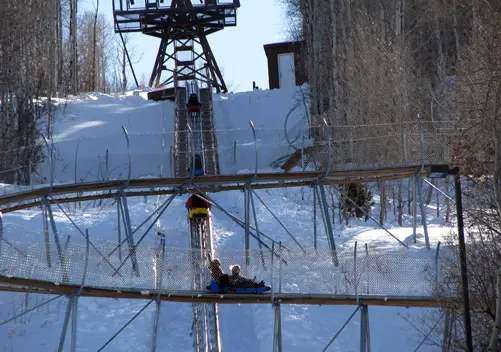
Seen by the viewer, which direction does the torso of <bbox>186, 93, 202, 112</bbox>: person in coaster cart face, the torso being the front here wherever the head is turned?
away from the camera

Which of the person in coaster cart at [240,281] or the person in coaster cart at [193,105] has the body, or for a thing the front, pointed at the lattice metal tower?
the person in coaster cart at [193,105]

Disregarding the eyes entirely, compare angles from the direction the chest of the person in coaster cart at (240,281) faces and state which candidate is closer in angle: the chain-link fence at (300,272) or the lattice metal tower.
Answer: the chain-link fence

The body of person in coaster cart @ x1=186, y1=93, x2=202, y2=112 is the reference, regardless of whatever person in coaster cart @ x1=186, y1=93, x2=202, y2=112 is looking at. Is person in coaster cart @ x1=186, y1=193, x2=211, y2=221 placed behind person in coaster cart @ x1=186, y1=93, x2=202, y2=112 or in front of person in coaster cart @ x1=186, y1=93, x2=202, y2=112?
behind

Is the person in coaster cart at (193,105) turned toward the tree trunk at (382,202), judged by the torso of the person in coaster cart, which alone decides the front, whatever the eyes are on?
no

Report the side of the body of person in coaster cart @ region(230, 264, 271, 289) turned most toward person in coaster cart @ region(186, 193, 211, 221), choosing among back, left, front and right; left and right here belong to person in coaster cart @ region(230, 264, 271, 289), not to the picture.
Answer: left

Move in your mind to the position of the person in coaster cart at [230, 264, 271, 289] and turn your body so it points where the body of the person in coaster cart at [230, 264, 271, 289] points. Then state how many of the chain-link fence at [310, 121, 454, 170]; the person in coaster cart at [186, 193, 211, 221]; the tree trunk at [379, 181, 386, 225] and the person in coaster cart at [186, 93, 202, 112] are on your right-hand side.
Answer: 0

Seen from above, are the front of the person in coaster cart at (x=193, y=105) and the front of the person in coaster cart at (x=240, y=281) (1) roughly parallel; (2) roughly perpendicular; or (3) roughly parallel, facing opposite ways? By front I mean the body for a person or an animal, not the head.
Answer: roughly perpendicular

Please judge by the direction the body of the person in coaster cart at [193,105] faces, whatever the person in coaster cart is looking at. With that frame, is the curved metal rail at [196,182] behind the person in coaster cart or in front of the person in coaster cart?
behind

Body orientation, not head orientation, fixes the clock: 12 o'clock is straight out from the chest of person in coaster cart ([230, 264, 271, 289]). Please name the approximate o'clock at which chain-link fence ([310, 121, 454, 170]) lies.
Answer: The chain-link fence is roughly at 10 o'clock from the person in coaster cart.

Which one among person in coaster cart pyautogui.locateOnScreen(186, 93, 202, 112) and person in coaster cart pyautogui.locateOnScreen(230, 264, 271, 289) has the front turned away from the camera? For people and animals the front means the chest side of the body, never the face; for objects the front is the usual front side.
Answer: person in coaster cart pyautogui.locateOnScreen(186, 93, 202, 112)

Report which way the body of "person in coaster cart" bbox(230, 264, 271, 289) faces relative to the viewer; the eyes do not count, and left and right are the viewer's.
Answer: facing to the right of the viewer

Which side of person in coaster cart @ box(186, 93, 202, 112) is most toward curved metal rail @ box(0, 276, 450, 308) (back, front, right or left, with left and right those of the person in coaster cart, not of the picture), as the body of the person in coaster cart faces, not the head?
back

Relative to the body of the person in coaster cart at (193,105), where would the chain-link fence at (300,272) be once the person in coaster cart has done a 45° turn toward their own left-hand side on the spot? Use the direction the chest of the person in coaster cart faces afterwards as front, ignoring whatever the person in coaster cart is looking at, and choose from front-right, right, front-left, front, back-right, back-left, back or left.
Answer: back-left

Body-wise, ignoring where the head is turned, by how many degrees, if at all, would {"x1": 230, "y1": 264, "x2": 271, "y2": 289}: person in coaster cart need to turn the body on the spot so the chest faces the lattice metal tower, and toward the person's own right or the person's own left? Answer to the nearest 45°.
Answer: approximately 90° to the person's own left

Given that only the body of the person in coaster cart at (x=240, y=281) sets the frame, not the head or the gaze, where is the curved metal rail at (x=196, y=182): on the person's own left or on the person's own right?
on the person's own left
